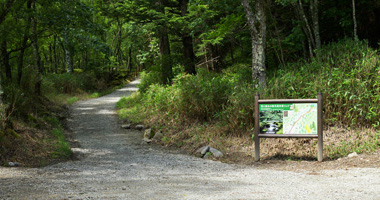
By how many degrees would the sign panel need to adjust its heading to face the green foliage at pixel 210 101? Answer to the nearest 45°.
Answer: approximately 135° to its right

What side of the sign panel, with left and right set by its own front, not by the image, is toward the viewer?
front

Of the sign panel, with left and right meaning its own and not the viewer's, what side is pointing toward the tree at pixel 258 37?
back

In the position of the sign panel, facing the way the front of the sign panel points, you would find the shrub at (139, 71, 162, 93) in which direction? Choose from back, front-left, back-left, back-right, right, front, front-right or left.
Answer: back-right

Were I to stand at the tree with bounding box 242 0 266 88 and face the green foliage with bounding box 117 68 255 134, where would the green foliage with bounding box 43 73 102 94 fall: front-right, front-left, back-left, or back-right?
front-right

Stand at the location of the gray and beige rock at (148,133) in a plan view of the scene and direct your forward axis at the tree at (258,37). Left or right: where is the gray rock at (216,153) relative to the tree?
right

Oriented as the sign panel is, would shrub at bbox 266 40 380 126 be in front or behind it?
behind

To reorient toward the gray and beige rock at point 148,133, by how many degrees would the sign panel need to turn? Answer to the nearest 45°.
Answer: approximately 135° to its right

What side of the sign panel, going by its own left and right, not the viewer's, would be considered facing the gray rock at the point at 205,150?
right
